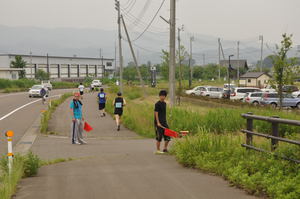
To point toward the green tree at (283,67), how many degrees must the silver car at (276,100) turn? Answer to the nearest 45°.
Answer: approximately 90° to its right

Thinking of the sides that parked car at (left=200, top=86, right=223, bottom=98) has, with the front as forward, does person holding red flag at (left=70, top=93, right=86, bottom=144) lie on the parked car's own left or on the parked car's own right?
on the parked car's own left

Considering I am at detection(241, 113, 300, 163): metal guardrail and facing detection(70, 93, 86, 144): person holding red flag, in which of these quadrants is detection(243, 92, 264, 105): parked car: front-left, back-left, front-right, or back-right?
front-right

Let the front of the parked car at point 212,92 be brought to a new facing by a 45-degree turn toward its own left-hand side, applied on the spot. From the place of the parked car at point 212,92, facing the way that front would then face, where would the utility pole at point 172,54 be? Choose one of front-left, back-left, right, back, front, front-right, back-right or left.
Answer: front-left

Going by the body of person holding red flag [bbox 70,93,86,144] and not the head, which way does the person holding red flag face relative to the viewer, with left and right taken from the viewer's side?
facing the viewer and to the right of the viewer

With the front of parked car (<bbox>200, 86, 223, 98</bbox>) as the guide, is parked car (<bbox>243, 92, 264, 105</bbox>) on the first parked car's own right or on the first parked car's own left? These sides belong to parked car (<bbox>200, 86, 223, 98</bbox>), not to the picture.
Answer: on the first parked car's own left

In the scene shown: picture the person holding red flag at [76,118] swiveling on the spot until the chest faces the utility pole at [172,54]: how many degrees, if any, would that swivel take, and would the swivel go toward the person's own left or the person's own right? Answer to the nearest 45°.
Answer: approximately 90° to the person's own left

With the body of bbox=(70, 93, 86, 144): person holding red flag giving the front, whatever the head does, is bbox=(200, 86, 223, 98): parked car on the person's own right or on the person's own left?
on the person's own left

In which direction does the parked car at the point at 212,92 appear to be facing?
to the viewer's left

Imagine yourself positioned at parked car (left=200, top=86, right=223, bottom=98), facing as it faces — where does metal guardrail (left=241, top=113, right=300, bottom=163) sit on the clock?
The metal guardrail is roughly at 9 o'clock from the parked car.

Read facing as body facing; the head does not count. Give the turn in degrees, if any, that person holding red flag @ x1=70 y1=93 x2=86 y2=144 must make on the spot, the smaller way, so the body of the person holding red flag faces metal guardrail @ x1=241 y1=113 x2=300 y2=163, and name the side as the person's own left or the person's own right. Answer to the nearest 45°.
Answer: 0° — they already face it
